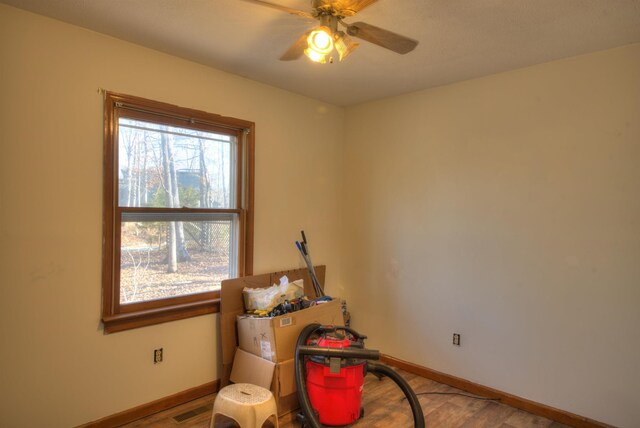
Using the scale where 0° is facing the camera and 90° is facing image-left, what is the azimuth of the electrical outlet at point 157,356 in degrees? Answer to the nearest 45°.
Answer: approximately 315°

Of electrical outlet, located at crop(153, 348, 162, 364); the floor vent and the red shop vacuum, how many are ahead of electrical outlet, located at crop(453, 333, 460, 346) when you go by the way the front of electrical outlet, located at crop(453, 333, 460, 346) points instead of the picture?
3

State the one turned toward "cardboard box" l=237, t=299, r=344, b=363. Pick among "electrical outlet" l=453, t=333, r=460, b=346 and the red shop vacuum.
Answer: the electrical outlet

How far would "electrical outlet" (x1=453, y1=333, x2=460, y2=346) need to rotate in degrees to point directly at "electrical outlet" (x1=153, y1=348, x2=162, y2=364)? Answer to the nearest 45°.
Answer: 0° — it already faces it
